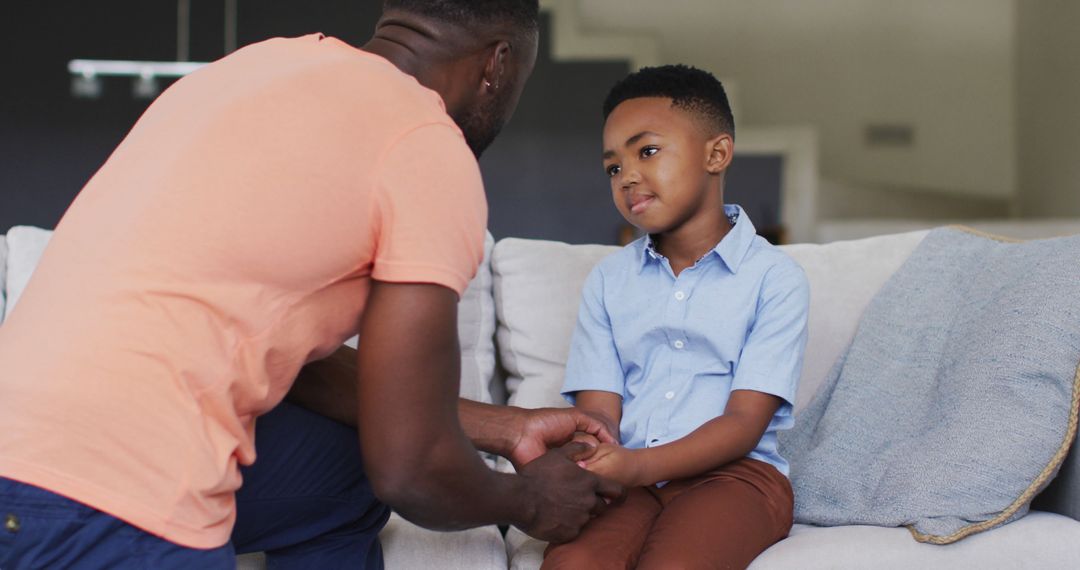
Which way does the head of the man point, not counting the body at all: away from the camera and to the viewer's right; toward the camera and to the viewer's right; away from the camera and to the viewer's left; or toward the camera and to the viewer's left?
away from the camera and to the viewer's right

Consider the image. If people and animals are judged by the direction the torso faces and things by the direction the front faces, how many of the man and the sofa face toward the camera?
1

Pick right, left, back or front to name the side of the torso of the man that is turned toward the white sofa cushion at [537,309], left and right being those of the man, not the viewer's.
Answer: front

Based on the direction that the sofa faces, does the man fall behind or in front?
in front

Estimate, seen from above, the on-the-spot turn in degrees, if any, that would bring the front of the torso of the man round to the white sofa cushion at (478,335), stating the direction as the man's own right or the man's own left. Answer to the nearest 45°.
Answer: approximately 45° to the man's own left

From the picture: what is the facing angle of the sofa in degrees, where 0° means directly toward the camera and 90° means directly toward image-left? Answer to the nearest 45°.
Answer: approximately 0°

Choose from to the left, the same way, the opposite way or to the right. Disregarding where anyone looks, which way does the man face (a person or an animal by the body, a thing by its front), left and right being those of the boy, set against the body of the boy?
the opposite way
